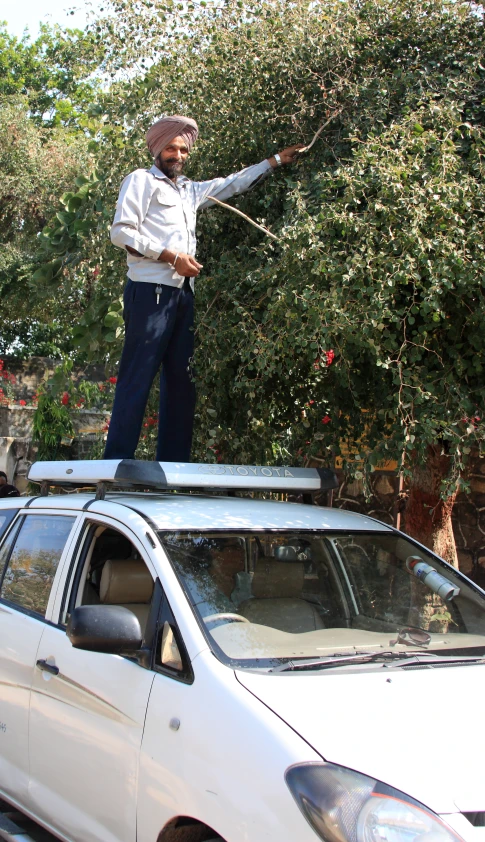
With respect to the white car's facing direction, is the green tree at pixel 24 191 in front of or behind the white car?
behind

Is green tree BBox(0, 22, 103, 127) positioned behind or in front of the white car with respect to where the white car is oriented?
behind

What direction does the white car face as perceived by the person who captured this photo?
facing the viewer and to the right of the viewer
